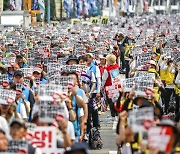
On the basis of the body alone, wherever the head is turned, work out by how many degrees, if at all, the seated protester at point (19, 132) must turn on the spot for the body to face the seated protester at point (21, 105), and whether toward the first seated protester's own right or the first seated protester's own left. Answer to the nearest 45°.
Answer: approximately 135° to the first seated protester's own right

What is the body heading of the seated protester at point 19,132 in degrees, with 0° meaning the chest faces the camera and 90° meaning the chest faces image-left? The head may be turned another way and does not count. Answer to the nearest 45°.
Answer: approximately 45°

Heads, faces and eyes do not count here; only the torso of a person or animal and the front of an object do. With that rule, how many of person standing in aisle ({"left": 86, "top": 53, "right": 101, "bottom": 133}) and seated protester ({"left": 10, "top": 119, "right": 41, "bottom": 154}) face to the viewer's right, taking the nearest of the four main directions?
0

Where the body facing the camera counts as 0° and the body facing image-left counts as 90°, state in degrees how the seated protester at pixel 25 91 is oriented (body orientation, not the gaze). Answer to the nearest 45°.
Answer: approximately 45°

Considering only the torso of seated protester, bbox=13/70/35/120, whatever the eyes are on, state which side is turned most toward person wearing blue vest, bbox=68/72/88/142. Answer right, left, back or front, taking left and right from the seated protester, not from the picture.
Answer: left
